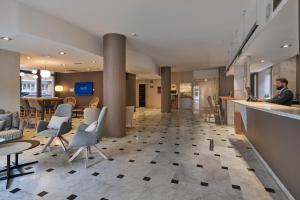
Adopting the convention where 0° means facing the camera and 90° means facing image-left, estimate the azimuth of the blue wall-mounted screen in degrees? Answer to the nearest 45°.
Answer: approximately 0°

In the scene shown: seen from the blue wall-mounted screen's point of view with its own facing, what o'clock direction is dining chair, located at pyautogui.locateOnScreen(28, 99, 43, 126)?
The dining chair is roughly at 1 o'clock from the blue wall-mounted screen.

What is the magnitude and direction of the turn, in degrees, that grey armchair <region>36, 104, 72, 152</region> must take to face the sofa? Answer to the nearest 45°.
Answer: approximately 90° to its right

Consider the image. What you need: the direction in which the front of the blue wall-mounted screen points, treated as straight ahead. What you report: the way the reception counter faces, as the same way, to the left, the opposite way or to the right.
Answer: to the right

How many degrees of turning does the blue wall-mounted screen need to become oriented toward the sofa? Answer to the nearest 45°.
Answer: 0° — it already faces it

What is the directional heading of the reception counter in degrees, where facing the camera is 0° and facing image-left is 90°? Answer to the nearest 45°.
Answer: approximately 45°

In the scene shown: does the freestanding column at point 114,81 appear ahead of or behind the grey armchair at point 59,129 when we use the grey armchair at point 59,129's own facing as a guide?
behind

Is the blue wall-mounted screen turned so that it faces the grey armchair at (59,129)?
yes

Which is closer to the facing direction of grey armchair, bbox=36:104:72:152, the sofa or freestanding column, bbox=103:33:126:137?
the sofa

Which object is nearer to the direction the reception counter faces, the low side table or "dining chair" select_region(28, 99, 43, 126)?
the low side table
